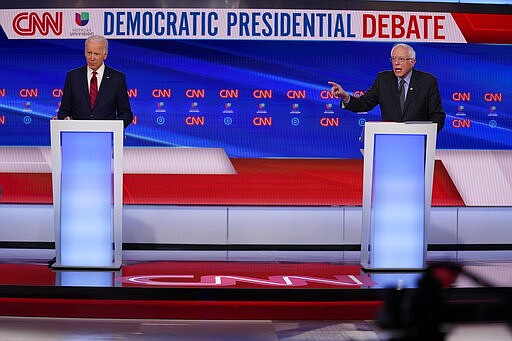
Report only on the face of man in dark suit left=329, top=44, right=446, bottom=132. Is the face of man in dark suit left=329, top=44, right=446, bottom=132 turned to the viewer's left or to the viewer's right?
to the viewer's left

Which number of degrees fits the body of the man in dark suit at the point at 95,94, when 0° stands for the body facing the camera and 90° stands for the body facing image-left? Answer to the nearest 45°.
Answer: approximately 0°

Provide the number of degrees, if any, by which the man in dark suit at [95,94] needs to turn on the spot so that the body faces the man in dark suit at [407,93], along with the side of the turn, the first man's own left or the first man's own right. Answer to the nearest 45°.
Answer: approximately 90° to the first man's own left

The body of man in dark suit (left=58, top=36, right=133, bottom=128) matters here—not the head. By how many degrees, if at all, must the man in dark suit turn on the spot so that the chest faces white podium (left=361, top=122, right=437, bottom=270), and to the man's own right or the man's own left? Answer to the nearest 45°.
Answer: approximately 90° to the man's own left
